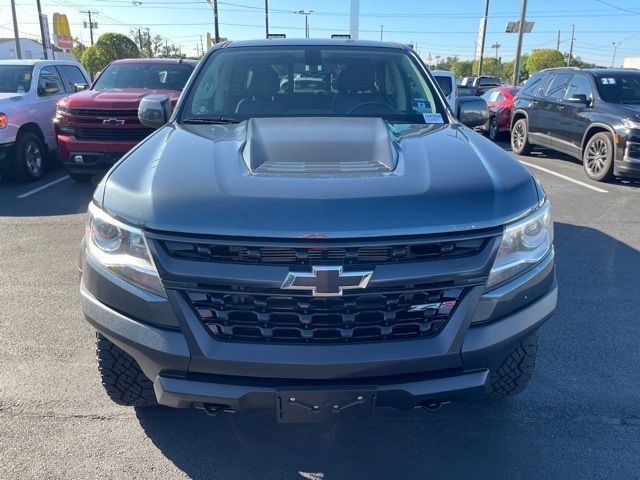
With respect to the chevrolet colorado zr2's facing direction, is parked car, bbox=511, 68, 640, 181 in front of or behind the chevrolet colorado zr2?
behind

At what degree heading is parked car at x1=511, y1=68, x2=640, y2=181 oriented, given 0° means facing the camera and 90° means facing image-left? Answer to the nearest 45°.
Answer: approximately 315°

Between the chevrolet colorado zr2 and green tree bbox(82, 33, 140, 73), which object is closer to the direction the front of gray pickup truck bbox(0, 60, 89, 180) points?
the chevrolet colorado zr2

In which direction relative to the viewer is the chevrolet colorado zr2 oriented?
toward the camera

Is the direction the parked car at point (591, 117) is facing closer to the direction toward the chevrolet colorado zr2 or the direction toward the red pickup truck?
the chevrolet colorado zr2

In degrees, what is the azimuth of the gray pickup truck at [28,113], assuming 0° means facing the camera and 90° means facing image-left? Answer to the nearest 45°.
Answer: approximately 45°

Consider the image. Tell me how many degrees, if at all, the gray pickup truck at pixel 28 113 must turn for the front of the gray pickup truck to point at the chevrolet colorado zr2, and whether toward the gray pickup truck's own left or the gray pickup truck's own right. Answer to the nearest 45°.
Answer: approximately 45° to the gray pickup truck's own left

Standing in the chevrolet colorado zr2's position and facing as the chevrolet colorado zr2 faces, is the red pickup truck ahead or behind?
behind

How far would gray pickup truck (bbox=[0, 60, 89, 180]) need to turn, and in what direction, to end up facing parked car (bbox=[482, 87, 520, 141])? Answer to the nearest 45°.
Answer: approximately 135° to its left

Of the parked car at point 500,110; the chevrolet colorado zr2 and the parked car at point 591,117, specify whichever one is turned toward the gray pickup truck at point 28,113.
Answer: the parked car at point 500,110

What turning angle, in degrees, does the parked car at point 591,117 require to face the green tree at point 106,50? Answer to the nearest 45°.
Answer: approximately 180°
